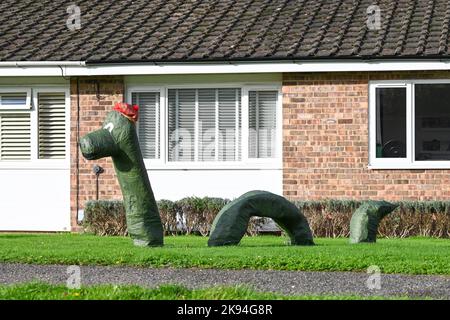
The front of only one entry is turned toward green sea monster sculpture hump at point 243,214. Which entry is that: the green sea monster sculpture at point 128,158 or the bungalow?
the bungalow

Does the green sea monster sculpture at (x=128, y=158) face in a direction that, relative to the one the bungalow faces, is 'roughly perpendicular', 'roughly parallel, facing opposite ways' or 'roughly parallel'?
roughly perpendicular

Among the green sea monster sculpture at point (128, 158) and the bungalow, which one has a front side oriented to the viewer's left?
the green sea monster sculpture

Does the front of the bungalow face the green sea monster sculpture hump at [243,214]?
yes

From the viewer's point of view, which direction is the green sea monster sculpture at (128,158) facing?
to the viewer's left

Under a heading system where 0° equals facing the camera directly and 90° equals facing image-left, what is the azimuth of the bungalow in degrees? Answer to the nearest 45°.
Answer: approximately 0°

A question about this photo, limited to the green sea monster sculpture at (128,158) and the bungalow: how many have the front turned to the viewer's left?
1

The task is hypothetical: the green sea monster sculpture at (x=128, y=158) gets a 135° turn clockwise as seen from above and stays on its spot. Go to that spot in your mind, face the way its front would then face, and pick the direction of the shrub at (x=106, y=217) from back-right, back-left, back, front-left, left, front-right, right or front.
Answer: front-left
